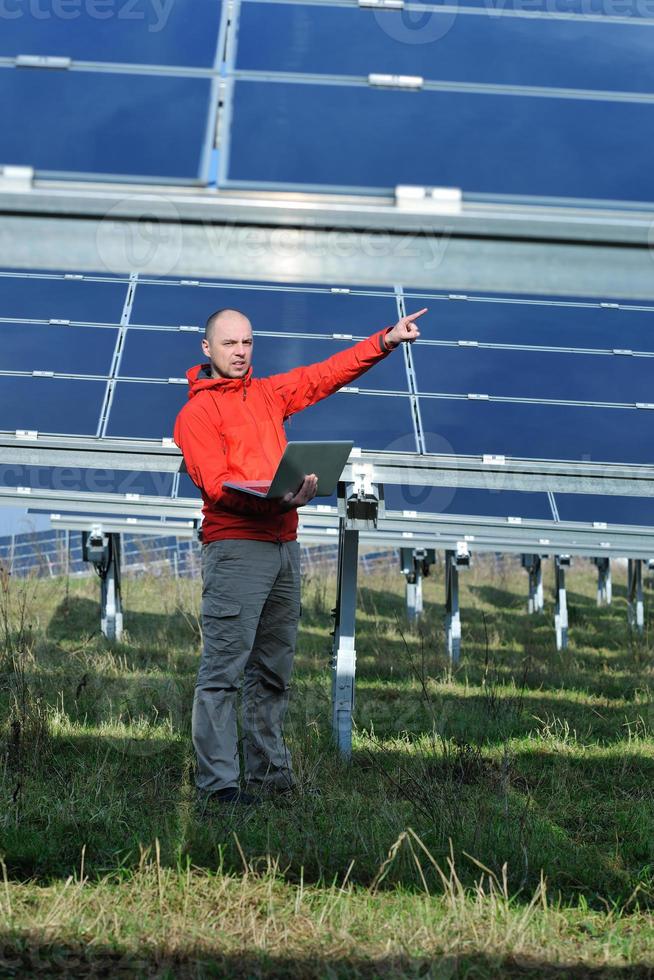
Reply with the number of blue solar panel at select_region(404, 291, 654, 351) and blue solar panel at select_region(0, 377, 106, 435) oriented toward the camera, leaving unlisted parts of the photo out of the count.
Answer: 2

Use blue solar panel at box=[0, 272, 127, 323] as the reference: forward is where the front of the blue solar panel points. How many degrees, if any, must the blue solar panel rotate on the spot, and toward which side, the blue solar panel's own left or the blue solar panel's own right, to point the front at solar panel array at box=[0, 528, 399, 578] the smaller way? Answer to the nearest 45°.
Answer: approximately 180°

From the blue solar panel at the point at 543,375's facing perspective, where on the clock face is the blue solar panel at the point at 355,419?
the blue solar panel at the point at 355,419 is roughly at 2 o'clock from the blue solar panel at the point at 543,375.

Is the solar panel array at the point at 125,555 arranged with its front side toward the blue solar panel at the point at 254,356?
yes

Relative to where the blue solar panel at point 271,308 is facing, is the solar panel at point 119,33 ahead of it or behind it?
ahead

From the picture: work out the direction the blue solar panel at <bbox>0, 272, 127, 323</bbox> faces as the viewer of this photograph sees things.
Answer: facing the viewer

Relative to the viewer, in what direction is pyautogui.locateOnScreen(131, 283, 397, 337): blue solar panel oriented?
toward the camera

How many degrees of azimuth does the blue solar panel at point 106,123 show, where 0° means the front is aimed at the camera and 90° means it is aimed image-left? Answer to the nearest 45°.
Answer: approximately 0°

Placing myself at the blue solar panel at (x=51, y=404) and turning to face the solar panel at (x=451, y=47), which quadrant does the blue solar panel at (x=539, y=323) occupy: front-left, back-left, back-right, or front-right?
front-left

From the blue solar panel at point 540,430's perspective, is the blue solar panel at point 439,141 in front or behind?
in front
